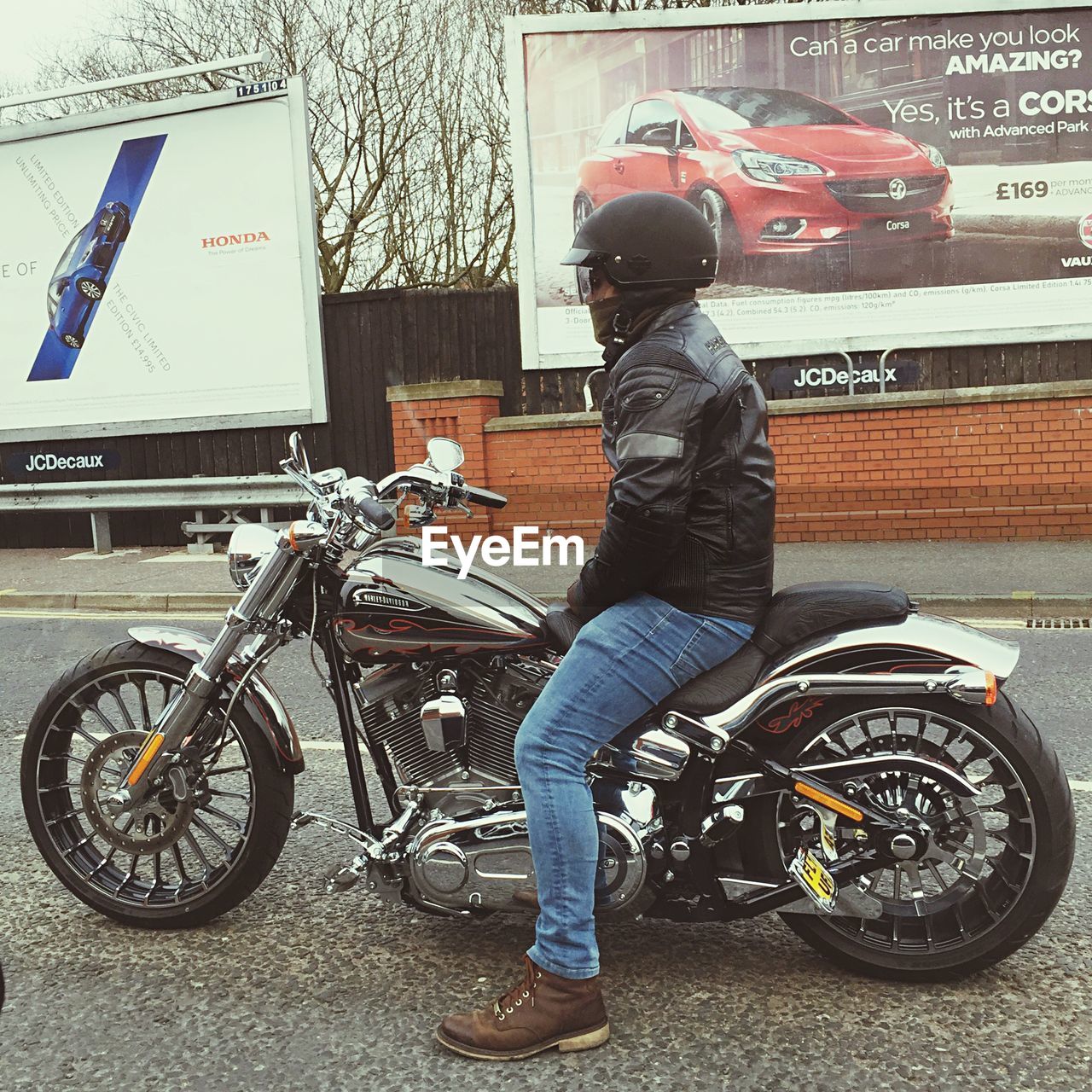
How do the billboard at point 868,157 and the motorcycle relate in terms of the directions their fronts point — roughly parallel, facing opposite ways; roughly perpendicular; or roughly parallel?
roughly perpendicular

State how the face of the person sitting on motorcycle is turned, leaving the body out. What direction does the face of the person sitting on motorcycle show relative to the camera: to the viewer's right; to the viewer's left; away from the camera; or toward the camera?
to the viewer's left

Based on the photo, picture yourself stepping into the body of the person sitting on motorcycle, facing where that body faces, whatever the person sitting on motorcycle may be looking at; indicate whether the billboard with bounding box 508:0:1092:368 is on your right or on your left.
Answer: on your right

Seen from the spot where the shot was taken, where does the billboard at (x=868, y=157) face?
facing the viewer

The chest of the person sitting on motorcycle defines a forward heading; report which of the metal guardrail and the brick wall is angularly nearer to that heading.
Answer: the metal guardrail

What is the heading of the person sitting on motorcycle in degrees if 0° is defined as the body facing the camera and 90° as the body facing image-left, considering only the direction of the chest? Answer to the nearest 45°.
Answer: approximately 90°

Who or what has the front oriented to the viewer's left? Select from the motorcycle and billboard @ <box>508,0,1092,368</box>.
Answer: the motorcycle

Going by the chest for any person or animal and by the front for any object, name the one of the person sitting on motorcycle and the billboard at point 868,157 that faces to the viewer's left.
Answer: the person sitting on motorcycle

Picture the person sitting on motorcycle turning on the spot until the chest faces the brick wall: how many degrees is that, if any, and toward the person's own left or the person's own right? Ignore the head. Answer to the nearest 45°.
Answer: approximately 90° to the person's own right

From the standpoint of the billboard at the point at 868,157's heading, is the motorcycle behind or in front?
in front

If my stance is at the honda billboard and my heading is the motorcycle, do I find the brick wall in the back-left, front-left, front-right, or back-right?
front-left

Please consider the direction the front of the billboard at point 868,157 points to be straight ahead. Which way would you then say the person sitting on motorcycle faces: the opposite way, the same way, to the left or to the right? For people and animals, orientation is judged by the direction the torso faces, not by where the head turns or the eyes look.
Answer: to the right

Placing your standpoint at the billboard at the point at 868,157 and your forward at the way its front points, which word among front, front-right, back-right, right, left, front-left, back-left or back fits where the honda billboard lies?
right

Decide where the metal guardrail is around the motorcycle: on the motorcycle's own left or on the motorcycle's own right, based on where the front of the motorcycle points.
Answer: on the motorcycle's own right

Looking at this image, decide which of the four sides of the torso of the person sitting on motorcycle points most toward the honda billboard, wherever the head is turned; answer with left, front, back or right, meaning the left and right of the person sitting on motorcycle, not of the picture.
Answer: right

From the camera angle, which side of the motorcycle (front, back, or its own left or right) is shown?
left
